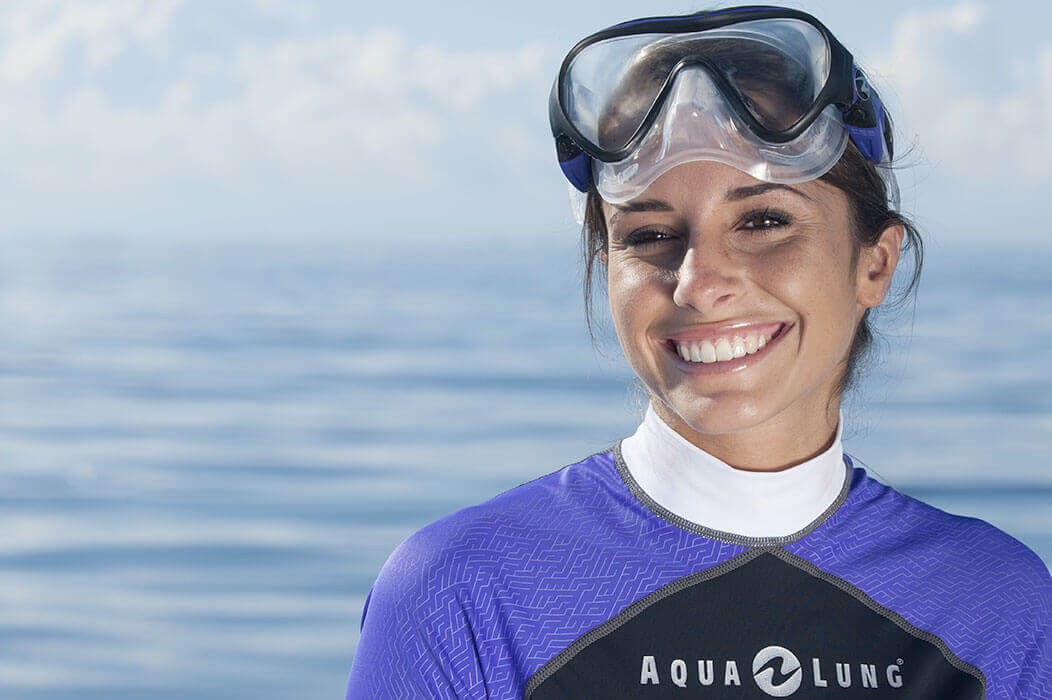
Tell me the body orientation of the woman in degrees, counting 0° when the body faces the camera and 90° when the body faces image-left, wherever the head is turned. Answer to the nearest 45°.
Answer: approximately 0°
